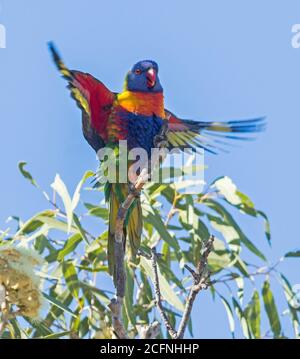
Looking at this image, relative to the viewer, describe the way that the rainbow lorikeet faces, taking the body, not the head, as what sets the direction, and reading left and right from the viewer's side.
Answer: facing the viewer and to the right of the viewer
